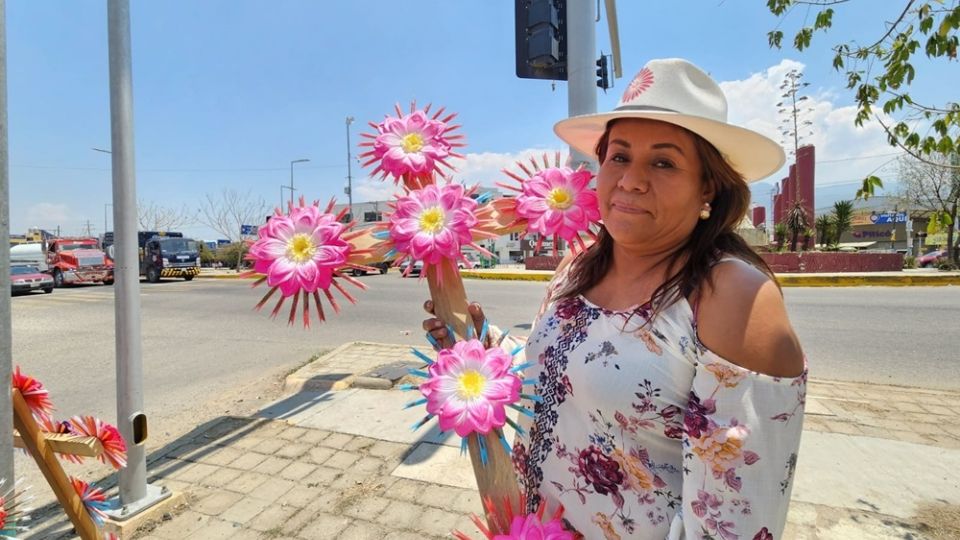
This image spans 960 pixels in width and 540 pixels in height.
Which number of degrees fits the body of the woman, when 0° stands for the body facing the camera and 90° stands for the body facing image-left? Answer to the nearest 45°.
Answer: approximately 45°

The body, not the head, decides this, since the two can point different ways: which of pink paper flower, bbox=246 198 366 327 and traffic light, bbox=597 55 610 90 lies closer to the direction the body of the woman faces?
the pink paper flower

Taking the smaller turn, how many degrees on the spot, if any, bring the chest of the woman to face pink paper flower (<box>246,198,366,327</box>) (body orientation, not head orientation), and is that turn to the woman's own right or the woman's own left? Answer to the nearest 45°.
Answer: approximately 45° to the woman's own right

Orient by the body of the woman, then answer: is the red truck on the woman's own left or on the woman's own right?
on the woman's own right

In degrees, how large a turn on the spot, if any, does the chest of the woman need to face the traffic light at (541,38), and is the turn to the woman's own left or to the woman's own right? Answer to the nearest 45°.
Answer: approximately 135° to the woman's own right

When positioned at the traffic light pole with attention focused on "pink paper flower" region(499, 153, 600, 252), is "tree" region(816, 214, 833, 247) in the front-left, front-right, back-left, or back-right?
back-left

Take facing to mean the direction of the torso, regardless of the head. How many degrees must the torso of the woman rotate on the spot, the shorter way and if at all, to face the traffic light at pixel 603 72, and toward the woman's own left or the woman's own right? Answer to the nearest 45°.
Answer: approximately 135° to the woman's own right

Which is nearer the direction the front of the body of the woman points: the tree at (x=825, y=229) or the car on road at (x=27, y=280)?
the car on road
